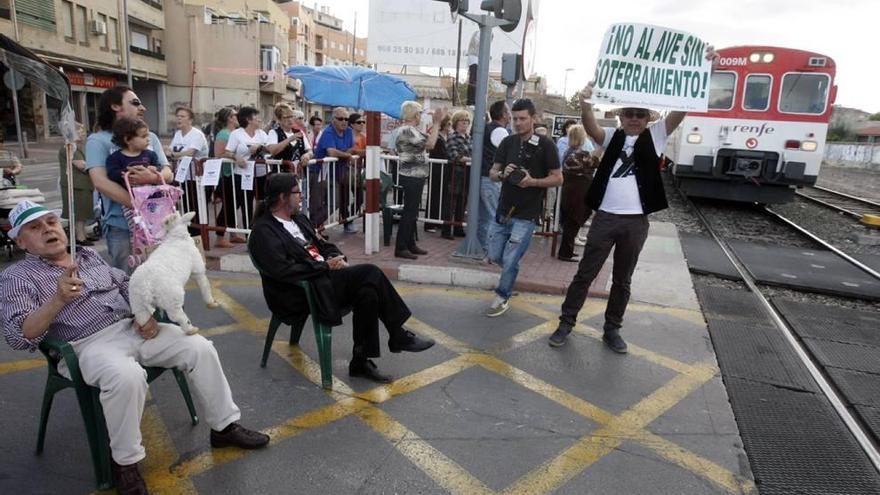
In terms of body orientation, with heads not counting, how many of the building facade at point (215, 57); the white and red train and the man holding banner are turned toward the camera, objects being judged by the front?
3

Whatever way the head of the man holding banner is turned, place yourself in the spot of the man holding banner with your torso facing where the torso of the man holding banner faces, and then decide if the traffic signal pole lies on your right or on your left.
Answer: on your right

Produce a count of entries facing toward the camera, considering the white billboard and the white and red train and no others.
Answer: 2

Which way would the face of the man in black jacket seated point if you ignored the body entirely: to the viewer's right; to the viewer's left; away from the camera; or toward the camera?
to the viewer's right

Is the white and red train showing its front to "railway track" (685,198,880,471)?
yes

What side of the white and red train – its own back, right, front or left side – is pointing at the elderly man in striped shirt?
front

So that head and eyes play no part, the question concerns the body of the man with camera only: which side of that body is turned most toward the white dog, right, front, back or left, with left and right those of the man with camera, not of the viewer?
front

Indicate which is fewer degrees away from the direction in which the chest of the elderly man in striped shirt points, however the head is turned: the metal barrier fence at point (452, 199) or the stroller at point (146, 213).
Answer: the metal barrier fence

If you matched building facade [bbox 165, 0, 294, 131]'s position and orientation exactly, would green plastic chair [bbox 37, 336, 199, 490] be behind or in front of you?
in front

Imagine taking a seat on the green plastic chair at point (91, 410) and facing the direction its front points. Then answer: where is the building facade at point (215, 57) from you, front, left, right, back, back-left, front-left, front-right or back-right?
back-left

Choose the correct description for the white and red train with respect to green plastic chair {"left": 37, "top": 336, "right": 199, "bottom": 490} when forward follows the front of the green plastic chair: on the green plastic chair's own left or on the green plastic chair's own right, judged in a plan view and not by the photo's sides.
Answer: on the green plastic chair's own left

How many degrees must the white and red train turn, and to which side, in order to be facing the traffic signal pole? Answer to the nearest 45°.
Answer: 0° — it already faces it
